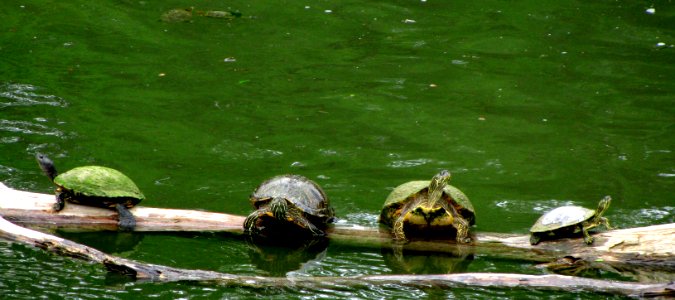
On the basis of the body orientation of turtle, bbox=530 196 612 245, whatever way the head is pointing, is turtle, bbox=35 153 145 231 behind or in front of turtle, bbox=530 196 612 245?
behind

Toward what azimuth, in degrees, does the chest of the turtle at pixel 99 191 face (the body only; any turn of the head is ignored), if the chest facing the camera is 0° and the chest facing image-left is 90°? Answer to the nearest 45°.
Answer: approximately 90°

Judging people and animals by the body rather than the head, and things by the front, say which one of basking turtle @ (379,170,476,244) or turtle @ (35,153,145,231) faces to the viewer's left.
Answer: the turtle

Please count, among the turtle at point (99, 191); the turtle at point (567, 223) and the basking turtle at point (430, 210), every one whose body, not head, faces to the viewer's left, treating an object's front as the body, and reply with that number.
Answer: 1

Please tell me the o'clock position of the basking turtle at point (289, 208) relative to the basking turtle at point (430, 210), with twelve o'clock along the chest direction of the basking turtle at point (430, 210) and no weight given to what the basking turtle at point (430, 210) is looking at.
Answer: the basking turtle at point (289, 208) is roughly at 3 o'clock from the basking turtle at point (430, 210).

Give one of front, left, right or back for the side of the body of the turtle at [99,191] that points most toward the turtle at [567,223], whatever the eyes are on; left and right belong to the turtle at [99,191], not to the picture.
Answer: back

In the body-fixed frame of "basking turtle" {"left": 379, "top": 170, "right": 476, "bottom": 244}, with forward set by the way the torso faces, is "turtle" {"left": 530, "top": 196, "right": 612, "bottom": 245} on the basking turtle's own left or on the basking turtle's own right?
on the basking turtle's own left

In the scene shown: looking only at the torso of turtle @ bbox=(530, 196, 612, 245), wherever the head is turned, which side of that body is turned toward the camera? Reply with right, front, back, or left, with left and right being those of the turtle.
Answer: right

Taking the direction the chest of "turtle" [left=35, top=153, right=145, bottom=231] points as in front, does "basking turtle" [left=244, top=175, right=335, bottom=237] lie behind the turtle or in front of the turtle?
behind

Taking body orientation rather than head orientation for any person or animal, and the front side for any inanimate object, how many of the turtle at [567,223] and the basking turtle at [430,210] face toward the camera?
1

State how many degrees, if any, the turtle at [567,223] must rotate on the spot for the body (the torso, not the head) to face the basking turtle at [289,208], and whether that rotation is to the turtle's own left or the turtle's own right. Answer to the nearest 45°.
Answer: approximately 180°

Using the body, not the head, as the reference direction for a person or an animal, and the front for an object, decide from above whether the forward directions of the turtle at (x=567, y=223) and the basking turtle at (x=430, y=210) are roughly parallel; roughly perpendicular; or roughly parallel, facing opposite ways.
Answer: roughly perpendicular
